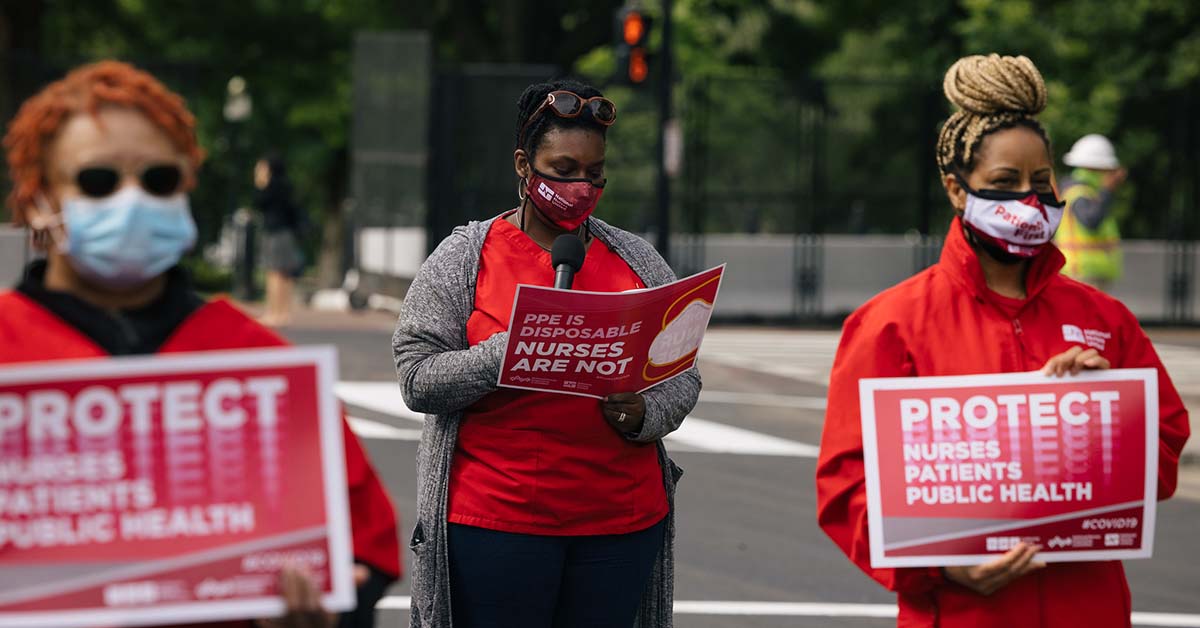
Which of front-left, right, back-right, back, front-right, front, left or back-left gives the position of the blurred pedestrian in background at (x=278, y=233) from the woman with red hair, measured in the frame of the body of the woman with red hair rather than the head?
back

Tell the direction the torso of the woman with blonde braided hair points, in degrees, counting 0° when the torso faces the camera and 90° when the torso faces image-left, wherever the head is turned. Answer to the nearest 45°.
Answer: approximately 315°

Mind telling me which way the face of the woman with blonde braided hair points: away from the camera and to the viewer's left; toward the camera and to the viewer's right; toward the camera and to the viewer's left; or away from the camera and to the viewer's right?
toward the camera and to the viewer's right

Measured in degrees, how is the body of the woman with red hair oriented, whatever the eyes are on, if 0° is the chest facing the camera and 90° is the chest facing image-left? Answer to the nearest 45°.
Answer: approximately 0°

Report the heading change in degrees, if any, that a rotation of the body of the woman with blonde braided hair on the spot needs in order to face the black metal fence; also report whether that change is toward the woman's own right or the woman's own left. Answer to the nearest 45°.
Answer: approximately 135° to the woman's own left
